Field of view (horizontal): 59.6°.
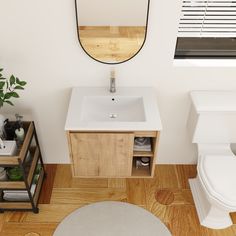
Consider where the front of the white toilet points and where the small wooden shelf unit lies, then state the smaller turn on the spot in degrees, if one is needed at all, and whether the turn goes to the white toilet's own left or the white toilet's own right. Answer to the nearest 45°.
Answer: approximately 90° to the white toilet's own right

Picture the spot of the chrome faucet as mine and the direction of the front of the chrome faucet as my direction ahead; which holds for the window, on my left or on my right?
on my left

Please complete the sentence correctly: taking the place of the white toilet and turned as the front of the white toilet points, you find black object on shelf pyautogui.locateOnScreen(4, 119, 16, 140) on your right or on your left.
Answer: on your right

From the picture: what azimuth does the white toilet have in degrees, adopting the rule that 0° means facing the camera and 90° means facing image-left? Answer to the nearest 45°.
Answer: approximately 315°

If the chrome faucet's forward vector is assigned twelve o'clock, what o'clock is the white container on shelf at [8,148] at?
The white container on shelf is roughly at 2 o'clock from the chrome faucet.

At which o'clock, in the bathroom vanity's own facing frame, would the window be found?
The window is roughly at 8 o'clock from the bathroom vanity.

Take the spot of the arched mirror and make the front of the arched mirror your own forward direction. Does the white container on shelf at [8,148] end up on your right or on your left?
on your right

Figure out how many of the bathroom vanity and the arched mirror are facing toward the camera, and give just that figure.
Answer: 2

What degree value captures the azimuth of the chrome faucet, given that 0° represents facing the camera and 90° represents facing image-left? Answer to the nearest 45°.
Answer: approximately 0°
